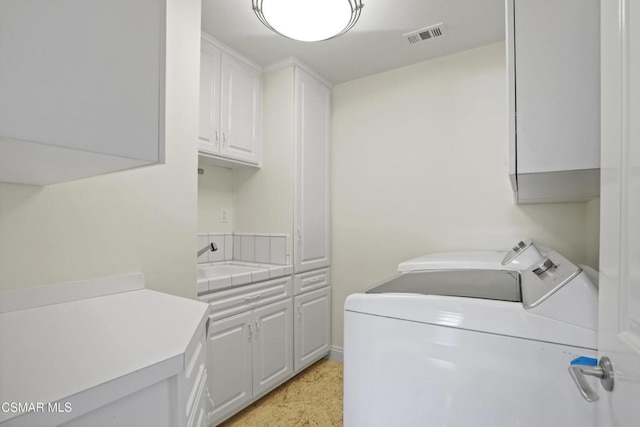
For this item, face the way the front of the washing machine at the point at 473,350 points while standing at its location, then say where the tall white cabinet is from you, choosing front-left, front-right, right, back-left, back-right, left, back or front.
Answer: front-right

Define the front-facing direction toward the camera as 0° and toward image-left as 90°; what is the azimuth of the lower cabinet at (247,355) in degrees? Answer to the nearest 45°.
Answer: approximately 315°

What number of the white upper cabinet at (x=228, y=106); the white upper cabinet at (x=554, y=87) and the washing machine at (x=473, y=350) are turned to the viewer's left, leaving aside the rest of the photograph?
2

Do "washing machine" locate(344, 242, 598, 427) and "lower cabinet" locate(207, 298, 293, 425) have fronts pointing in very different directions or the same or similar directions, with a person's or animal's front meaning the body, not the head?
very different directions

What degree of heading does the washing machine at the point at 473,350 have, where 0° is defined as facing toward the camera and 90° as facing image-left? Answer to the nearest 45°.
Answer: approximately 90°

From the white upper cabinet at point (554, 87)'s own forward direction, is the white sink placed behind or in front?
in front

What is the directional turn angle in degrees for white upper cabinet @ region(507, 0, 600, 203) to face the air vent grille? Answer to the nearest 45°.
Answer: approximately 45° to its right

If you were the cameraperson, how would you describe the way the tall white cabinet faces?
facing the viewer and to the right of the viewer

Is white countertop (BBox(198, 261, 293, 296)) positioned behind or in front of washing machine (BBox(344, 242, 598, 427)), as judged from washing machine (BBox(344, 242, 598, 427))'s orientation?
in front

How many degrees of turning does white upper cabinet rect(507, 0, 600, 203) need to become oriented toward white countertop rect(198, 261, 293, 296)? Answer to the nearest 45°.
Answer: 0° — it already faces it

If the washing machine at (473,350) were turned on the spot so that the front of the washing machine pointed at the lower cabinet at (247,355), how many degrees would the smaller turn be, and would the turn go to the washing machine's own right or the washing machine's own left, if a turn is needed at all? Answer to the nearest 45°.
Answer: approximately 45° to the washing machine's own right
